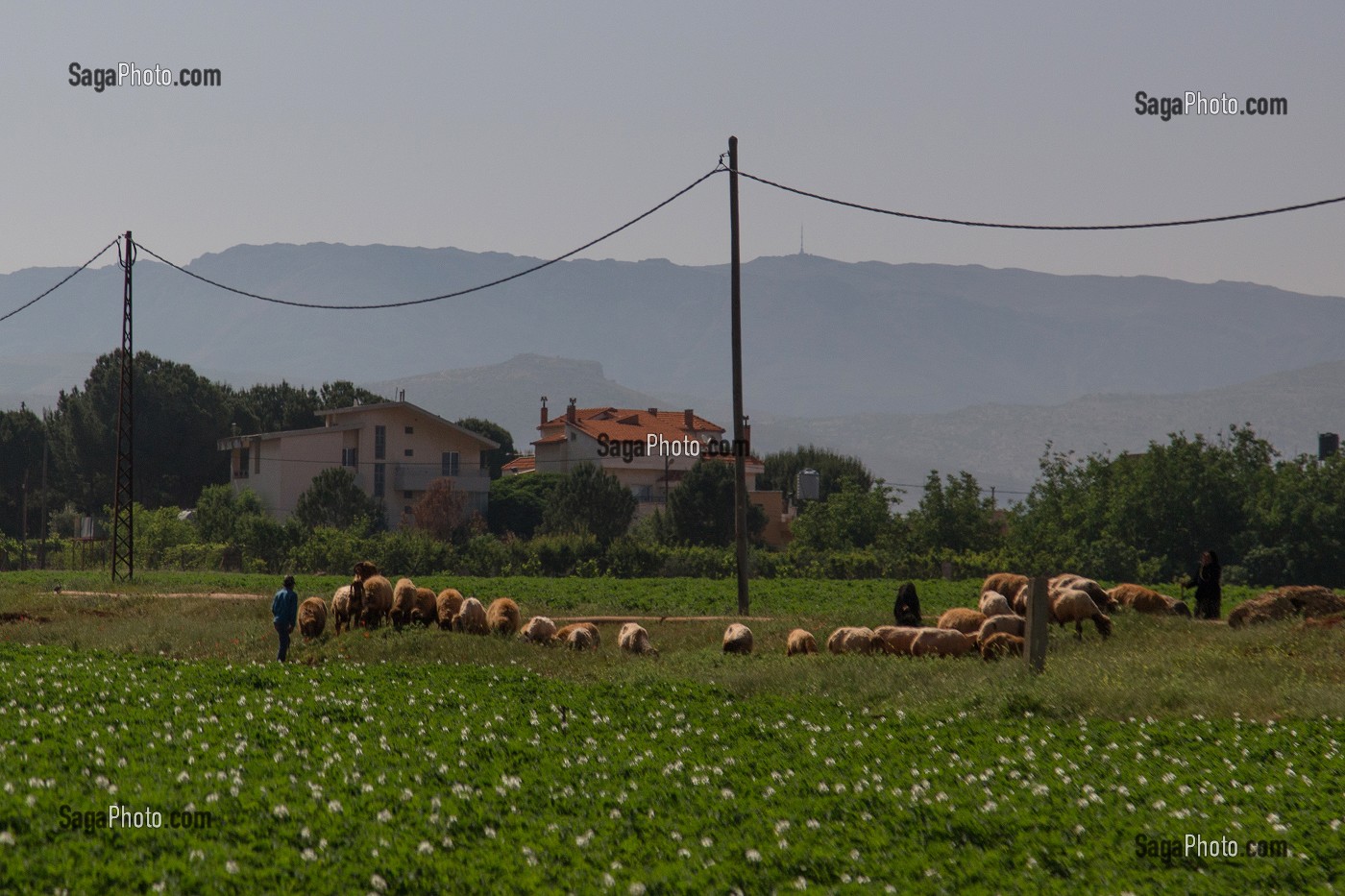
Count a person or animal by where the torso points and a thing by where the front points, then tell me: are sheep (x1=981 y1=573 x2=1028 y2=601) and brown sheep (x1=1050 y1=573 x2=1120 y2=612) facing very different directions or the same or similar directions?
same or similar directions

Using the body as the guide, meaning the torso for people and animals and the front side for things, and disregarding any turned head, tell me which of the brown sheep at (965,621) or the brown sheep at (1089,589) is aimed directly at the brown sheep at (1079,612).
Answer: the brown sheep at (965,621)

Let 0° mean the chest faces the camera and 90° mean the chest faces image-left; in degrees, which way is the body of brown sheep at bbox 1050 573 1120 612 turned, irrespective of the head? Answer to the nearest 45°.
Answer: approximately 270°

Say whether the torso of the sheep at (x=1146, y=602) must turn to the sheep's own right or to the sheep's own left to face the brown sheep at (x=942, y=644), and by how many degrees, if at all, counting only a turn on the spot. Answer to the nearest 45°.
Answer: approximately 135° to the sheep's own right

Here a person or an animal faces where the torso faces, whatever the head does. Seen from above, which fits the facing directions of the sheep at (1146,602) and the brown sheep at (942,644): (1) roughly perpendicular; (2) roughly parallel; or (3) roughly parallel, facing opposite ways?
roughly parallel

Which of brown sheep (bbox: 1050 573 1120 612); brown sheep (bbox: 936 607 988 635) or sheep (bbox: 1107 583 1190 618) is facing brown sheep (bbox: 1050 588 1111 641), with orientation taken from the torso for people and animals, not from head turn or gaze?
brown sheep (bbox: 936 607 988 635)

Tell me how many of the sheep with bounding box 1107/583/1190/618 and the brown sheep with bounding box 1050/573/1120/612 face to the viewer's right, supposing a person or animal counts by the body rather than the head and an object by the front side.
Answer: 2

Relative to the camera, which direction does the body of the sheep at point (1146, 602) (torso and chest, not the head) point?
to the viewer's right

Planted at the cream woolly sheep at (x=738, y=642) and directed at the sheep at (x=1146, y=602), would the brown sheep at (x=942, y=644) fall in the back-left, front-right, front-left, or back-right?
front-right
